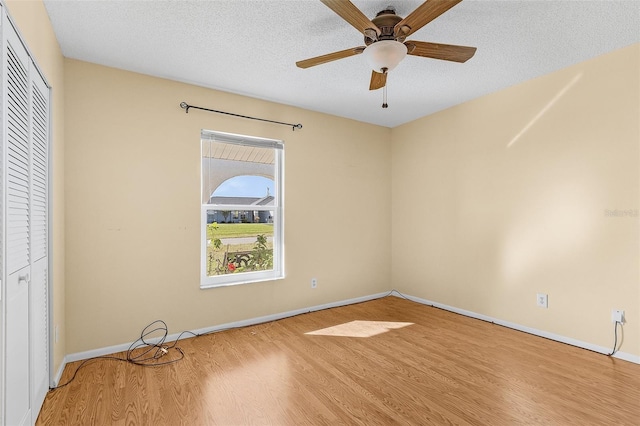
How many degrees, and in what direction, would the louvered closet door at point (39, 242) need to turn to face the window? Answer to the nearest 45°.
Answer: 0° — it already faces it

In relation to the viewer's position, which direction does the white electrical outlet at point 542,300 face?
facing the viewer and to the left of the viewer

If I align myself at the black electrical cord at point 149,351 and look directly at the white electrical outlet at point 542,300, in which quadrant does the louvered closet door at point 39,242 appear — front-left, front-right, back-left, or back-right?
back-right

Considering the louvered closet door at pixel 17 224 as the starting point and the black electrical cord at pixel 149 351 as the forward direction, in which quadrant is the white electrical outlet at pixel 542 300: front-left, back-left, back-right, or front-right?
front-right

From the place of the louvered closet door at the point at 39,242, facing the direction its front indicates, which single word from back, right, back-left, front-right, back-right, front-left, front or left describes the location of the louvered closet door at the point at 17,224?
right

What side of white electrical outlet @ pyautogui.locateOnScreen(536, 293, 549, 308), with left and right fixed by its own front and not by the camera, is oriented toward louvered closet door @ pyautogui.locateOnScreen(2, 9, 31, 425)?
front

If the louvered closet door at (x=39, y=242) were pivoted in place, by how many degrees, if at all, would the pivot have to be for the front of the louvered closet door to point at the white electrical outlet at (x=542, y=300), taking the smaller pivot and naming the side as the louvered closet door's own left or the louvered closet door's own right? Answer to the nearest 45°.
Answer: approximately 45° to the louvered closet door's own right

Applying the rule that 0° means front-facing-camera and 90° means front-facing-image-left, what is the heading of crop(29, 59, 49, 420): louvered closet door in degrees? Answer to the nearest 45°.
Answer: approximately 270°

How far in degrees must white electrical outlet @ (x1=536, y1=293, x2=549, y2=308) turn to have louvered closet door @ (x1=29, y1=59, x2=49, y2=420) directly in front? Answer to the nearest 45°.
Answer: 0° — it already faces it

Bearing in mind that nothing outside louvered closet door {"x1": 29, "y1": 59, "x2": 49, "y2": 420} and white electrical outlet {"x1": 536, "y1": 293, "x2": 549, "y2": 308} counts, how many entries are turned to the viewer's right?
1
